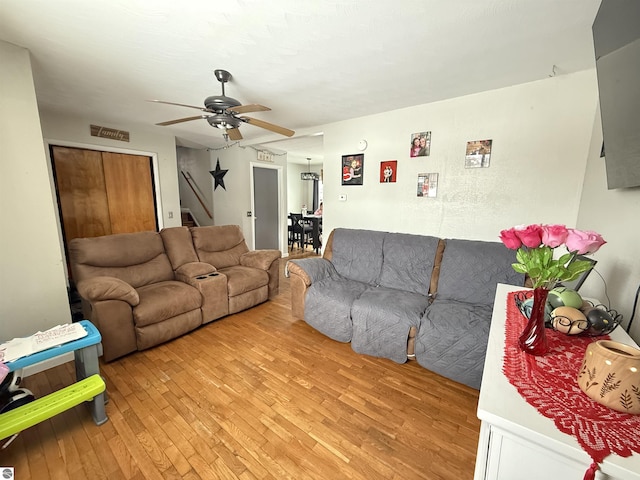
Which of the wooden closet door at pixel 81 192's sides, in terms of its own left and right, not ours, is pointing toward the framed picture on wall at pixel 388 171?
front

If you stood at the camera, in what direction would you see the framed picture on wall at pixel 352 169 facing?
facing the viewer and to the left of the viewer

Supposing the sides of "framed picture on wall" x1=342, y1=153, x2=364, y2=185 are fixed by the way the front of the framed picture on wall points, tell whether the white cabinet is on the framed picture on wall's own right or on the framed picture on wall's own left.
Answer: on the framed picture on wall's own left

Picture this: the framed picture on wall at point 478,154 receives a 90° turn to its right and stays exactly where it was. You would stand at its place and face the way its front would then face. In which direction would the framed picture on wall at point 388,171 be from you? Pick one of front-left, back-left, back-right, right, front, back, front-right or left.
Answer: front

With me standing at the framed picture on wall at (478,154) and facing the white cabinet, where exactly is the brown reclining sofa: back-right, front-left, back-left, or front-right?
front-right

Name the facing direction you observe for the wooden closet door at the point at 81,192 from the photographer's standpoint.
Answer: facing the viewer and to the right of the viewer

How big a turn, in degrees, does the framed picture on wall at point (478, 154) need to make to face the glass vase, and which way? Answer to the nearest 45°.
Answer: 0° — it already faces it

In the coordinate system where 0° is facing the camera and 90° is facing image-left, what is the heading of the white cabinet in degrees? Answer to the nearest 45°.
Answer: approximately 45°
